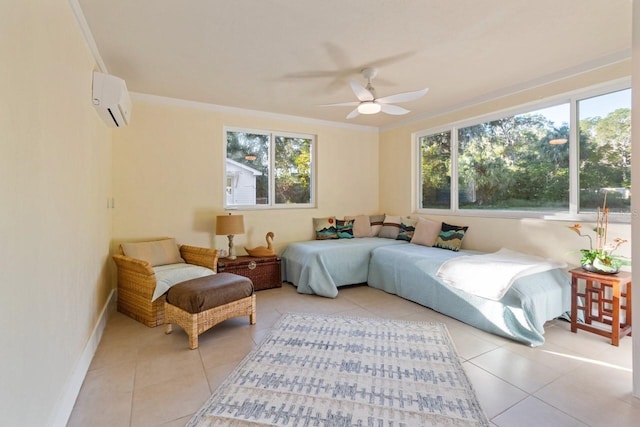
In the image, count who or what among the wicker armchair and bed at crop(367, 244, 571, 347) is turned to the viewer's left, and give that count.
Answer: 0

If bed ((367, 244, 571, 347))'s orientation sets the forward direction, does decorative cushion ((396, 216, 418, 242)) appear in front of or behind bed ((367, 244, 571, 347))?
behind

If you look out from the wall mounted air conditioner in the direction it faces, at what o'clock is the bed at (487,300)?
The bed is roughly at 1 o'clock from the wall mounted air conditioner.

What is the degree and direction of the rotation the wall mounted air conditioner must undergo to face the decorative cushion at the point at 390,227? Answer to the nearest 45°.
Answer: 0° — it already faces it

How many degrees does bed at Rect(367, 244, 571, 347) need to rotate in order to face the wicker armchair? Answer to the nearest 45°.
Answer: approximately 90° to its right

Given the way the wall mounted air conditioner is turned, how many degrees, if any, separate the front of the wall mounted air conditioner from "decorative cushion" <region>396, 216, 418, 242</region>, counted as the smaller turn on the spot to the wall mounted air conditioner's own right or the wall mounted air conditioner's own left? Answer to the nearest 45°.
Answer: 0° — it already faces it

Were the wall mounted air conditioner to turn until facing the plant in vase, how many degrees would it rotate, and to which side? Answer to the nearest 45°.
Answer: approximately 45° to its right

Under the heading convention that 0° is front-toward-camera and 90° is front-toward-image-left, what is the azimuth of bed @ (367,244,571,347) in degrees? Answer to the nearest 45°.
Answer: approximately 315°

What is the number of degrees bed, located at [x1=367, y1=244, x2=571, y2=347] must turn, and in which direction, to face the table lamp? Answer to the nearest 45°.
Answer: approximately 135° to its right

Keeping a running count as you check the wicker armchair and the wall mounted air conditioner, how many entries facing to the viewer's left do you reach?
0

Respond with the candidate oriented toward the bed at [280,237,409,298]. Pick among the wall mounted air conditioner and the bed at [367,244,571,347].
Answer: the wall mounted air conditioner

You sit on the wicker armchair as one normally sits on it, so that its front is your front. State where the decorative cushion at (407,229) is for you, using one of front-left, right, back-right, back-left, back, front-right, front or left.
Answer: front-left

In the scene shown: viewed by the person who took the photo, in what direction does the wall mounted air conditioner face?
facing to the right of the viewer
